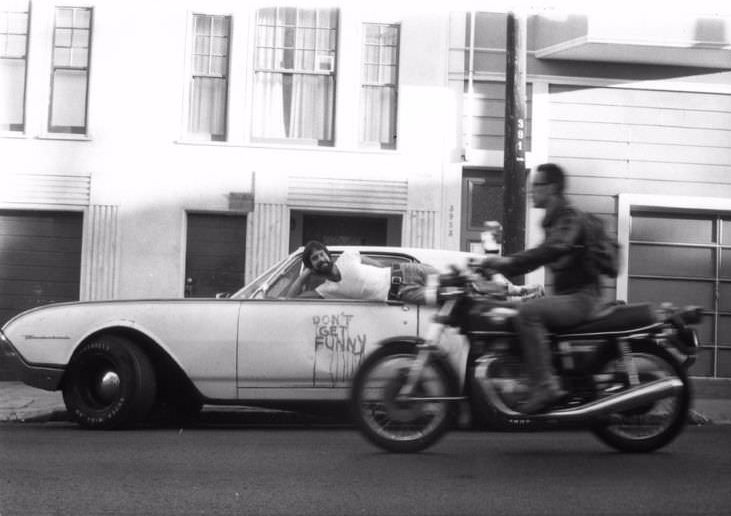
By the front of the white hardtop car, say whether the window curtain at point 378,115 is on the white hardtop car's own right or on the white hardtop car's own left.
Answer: on the white hardtop car's own right

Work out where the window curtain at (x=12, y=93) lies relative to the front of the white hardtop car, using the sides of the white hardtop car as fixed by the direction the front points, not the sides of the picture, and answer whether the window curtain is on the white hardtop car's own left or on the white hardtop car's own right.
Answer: on the white hardtop car's own right

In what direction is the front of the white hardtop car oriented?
to the viewer's left

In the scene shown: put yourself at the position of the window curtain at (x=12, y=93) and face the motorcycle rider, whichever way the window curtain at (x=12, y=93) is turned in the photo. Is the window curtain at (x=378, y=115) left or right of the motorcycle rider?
left
